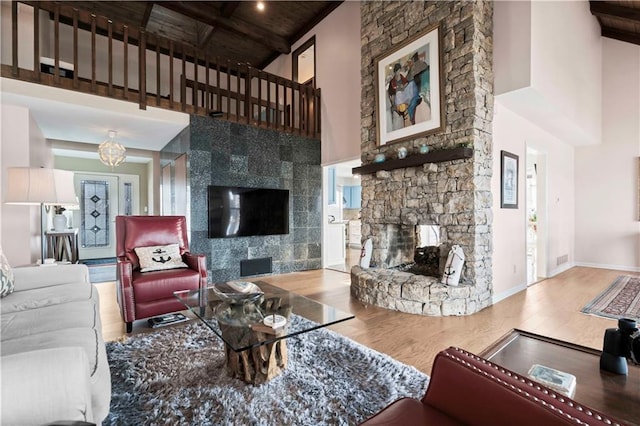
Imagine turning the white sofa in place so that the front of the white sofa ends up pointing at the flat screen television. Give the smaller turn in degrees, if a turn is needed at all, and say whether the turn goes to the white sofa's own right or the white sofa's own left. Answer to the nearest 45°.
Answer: approximately 45° to the white sofa's own left

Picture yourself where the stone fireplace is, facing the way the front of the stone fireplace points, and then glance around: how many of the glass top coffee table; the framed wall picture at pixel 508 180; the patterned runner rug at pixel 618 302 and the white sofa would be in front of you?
2

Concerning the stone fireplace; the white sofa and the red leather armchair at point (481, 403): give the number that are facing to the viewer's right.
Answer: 1

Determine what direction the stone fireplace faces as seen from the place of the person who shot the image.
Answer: facing the viewer and to the left of the viewer

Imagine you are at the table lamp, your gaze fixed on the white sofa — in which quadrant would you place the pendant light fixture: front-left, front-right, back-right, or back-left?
back-left

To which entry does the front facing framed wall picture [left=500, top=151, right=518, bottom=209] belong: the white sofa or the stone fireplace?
the white sofa

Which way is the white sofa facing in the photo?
to the viewer's right

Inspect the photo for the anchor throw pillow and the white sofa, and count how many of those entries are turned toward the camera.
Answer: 1

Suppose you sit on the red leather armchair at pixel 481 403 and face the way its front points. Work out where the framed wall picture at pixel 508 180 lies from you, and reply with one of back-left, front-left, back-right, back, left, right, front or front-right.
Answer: back-right

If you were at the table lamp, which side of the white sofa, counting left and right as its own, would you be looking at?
left

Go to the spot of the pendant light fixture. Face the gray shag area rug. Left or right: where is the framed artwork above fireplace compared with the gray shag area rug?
left

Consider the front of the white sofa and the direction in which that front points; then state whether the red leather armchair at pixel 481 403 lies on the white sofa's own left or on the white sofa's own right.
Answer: on the white sofa's own right
